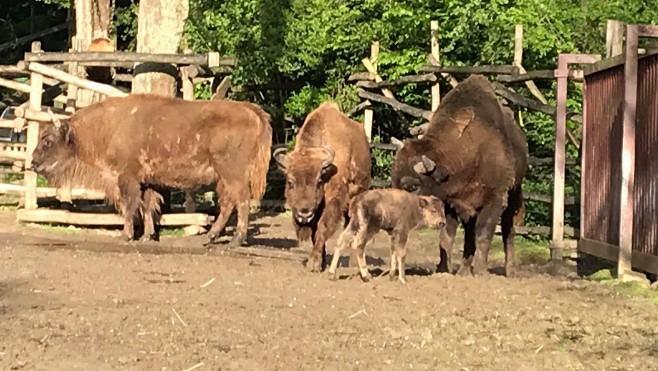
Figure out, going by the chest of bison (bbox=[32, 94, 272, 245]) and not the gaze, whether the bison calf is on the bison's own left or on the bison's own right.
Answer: on the bison's own left

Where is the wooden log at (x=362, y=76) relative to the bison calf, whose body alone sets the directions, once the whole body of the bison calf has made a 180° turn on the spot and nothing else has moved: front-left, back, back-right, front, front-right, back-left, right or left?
right

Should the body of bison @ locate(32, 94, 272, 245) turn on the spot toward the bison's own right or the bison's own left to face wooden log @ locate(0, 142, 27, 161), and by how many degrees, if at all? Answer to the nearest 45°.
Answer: approximately 45° to the bison's own right

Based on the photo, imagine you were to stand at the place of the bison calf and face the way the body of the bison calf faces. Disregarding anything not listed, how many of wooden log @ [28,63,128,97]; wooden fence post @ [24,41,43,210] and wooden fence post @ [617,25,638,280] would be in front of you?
1

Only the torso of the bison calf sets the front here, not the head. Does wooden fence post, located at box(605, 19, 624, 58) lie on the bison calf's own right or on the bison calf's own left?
on the bison calf's own left

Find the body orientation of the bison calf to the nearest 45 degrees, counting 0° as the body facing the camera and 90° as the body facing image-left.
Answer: approximately 270°

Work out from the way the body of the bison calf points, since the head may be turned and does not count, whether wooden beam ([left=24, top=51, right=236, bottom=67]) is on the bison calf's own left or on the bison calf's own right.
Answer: on the bison calf's own left

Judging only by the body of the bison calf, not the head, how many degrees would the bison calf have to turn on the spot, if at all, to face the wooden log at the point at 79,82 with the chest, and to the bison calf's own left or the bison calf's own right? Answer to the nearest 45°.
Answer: approximately 135° to the bison calf's own left

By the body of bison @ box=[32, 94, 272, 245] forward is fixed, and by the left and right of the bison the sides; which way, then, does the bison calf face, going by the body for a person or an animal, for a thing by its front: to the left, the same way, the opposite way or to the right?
the opposite way

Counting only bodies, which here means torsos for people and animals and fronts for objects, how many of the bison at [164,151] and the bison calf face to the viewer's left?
1

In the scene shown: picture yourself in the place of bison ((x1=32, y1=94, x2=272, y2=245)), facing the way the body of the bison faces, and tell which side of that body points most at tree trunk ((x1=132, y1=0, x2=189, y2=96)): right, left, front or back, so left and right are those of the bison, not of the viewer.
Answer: right

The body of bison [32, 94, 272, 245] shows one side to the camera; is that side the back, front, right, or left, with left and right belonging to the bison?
left

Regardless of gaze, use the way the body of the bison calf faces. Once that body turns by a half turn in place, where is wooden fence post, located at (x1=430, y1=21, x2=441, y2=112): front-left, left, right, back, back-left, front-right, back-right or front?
right

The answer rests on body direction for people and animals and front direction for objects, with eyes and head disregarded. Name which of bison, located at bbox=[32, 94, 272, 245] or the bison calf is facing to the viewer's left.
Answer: the bison
